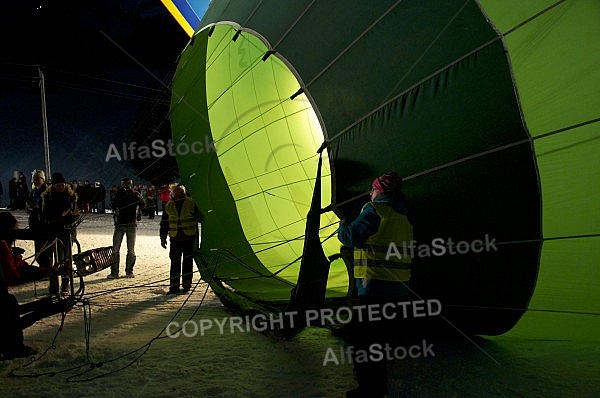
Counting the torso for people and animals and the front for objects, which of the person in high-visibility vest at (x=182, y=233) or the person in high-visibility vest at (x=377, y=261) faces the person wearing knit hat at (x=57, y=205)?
the person in high-visibility vest at (x=377, y=261)

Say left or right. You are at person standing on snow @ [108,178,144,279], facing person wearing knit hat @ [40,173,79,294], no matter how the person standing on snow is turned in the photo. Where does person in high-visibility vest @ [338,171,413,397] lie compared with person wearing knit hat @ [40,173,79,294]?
left

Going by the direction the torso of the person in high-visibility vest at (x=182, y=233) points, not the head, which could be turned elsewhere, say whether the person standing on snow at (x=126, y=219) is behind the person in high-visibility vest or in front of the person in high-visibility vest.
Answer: behind

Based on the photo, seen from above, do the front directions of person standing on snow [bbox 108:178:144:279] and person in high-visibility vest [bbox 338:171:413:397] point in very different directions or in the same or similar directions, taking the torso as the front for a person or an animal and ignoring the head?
very different directions

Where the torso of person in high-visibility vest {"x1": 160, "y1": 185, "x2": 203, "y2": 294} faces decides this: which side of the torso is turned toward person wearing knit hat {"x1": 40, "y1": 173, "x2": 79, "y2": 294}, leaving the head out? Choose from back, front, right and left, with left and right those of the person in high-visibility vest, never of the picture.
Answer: right

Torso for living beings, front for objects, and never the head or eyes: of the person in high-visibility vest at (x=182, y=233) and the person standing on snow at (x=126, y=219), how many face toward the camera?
2

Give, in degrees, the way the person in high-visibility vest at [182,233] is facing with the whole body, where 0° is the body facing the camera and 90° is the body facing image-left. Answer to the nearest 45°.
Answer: approximately 0°

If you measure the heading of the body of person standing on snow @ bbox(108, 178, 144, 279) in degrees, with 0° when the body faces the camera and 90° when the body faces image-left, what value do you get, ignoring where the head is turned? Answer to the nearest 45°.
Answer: approximately 0°

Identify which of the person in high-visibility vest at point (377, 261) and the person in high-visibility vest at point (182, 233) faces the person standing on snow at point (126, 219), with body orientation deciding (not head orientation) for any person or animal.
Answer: the person in high-visibility vest at point (377, 261)

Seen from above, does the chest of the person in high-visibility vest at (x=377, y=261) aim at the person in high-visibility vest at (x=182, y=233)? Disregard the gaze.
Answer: yes
